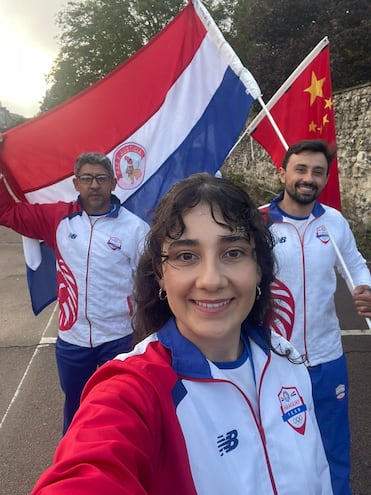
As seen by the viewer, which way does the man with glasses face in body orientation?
toward the camera

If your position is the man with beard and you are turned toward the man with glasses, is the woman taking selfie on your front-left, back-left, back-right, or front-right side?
front-left

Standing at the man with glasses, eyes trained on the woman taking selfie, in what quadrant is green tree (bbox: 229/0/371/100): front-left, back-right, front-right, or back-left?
back-left

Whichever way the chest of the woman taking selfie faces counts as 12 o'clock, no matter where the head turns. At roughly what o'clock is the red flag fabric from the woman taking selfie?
The red flag fabric is roughly at 7 o'clock from the woman taking selfie.

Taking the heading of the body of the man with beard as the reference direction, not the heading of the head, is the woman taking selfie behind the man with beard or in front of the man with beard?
in front

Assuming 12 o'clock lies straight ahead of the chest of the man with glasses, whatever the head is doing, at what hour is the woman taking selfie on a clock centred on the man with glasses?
The woman taking selfie is roughly at 12 o'clock from the man with glasses.

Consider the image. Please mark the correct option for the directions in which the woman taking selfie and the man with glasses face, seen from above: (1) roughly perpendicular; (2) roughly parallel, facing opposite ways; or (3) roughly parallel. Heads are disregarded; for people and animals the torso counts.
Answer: roughly parallel

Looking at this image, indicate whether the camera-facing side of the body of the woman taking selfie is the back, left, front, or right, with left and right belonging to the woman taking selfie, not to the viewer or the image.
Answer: front

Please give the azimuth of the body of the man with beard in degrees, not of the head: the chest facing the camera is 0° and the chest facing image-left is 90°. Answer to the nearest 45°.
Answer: approximately 0°

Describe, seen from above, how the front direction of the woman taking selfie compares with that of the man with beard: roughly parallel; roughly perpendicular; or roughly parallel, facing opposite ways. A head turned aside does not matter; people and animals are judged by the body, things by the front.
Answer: roughly parallel

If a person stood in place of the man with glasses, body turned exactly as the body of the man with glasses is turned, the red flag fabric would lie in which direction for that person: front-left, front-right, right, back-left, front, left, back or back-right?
left

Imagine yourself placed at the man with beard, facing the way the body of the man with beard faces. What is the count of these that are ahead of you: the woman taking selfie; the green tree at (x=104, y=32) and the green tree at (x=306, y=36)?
1

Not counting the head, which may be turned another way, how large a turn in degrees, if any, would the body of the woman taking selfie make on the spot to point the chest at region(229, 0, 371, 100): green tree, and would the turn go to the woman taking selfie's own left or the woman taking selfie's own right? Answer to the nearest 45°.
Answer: approximately 180°
